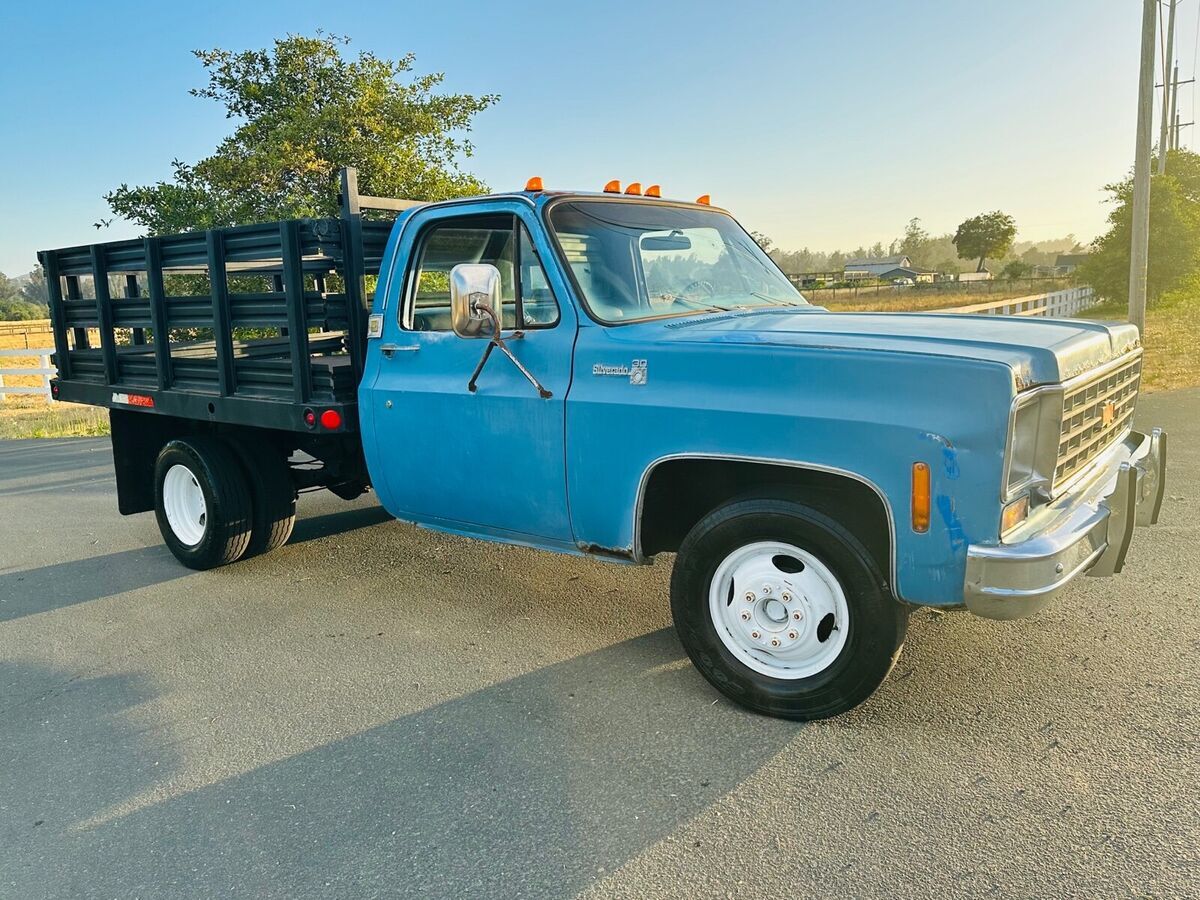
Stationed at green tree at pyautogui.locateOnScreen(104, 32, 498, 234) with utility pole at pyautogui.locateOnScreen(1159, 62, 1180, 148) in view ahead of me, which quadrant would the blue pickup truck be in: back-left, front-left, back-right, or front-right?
back-right

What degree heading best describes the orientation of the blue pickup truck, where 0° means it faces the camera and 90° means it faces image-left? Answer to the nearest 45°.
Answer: approximately 315°

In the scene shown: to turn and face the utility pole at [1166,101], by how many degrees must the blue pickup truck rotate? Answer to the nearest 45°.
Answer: approximately 90° to its left

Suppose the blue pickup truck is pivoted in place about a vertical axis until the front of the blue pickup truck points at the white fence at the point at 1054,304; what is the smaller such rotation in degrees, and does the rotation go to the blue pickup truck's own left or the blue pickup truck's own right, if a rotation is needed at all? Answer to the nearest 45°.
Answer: approximately 90° to the blue pickup truck's own left

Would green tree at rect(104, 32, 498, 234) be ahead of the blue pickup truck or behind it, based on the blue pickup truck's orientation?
behind

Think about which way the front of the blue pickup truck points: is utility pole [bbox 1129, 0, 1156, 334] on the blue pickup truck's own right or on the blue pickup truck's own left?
on the blue pickup truck's own left

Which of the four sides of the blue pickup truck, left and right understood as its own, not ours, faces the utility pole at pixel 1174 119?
left

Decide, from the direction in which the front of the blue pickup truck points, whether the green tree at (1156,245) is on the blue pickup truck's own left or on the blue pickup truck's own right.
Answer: on the blue pickup truck's own left
